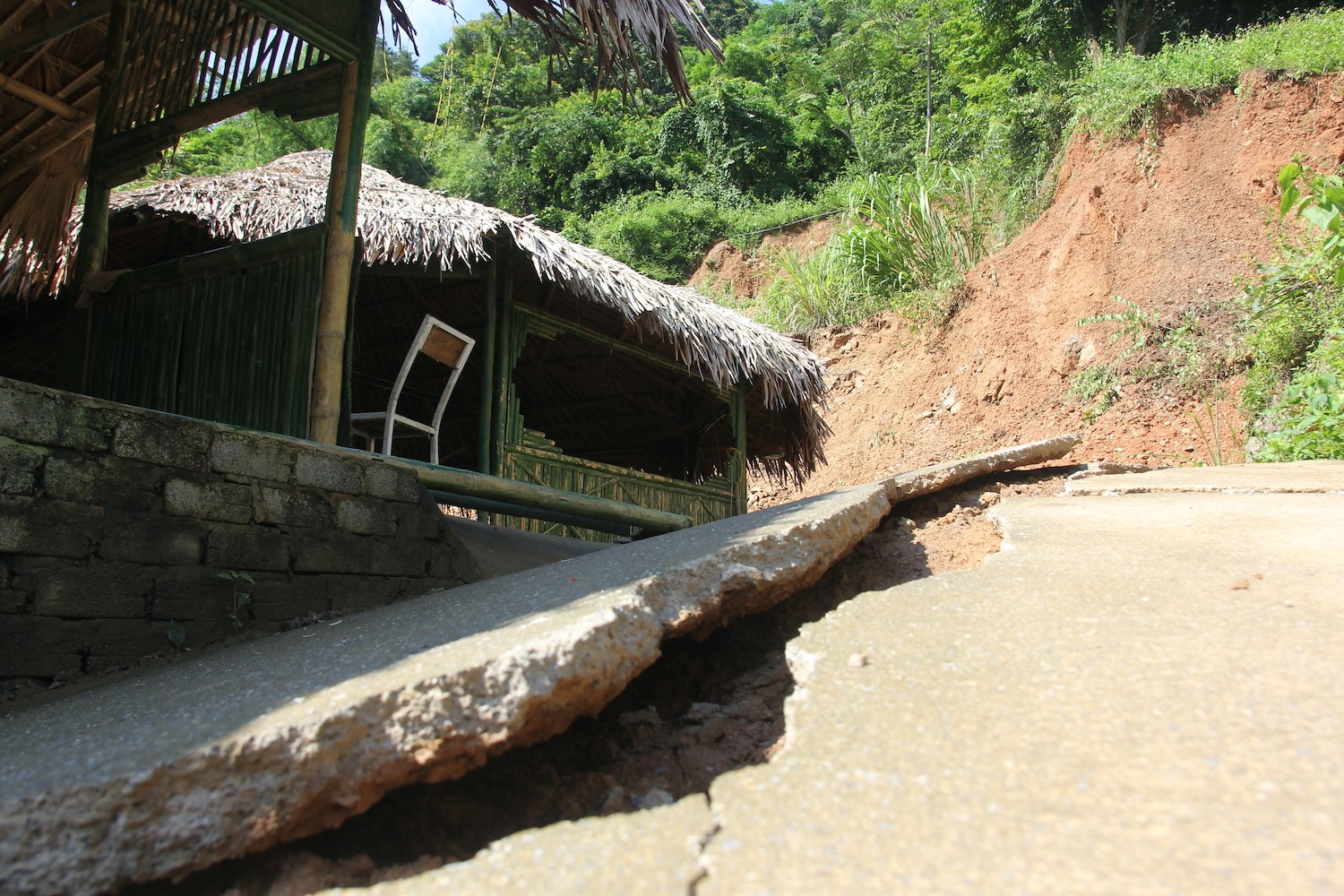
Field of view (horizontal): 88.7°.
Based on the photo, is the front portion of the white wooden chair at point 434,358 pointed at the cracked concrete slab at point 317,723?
no

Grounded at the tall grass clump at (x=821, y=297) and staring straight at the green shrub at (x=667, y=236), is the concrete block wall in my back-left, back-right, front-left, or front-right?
back-left

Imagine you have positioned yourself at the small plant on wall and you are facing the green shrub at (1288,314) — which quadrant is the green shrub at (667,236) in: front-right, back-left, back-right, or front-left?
front-left

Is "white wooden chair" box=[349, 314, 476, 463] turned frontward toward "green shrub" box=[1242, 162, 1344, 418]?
no

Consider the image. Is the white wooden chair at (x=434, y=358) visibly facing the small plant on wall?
no

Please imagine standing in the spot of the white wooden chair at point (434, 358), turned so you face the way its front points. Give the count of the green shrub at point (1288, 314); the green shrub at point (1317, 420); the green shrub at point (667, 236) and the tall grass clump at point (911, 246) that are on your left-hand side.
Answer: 0

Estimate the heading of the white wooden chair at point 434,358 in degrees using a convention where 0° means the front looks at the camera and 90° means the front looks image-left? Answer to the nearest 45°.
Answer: approximately 135°

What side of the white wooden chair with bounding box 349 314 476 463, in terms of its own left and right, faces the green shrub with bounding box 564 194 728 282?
right

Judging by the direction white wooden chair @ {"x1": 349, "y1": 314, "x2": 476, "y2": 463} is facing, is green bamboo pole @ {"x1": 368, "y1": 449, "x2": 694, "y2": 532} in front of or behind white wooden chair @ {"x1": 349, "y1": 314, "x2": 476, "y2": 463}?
behind

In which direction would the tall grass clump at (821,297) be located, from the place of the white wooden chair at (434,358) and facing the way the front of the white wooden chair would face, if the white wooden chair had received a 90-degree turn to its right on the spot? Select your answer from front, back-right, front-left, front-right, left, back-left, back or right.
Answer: front

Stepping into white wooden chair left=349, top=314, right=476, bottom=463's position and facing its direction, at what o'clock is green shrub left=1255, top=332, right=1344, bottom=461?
The green shrub is roughly at 5 o'clock from the white wooden chair.

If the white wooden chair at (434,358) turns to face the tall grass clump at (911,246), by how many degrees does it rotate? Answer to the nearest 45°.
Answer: approximately 90° to its right

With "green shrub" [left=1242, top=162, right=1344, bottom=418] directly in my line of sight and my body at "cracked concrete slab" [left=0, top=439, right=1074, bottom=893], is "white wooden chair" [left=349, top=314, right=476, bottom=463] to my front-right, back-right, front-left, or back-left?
front-left
